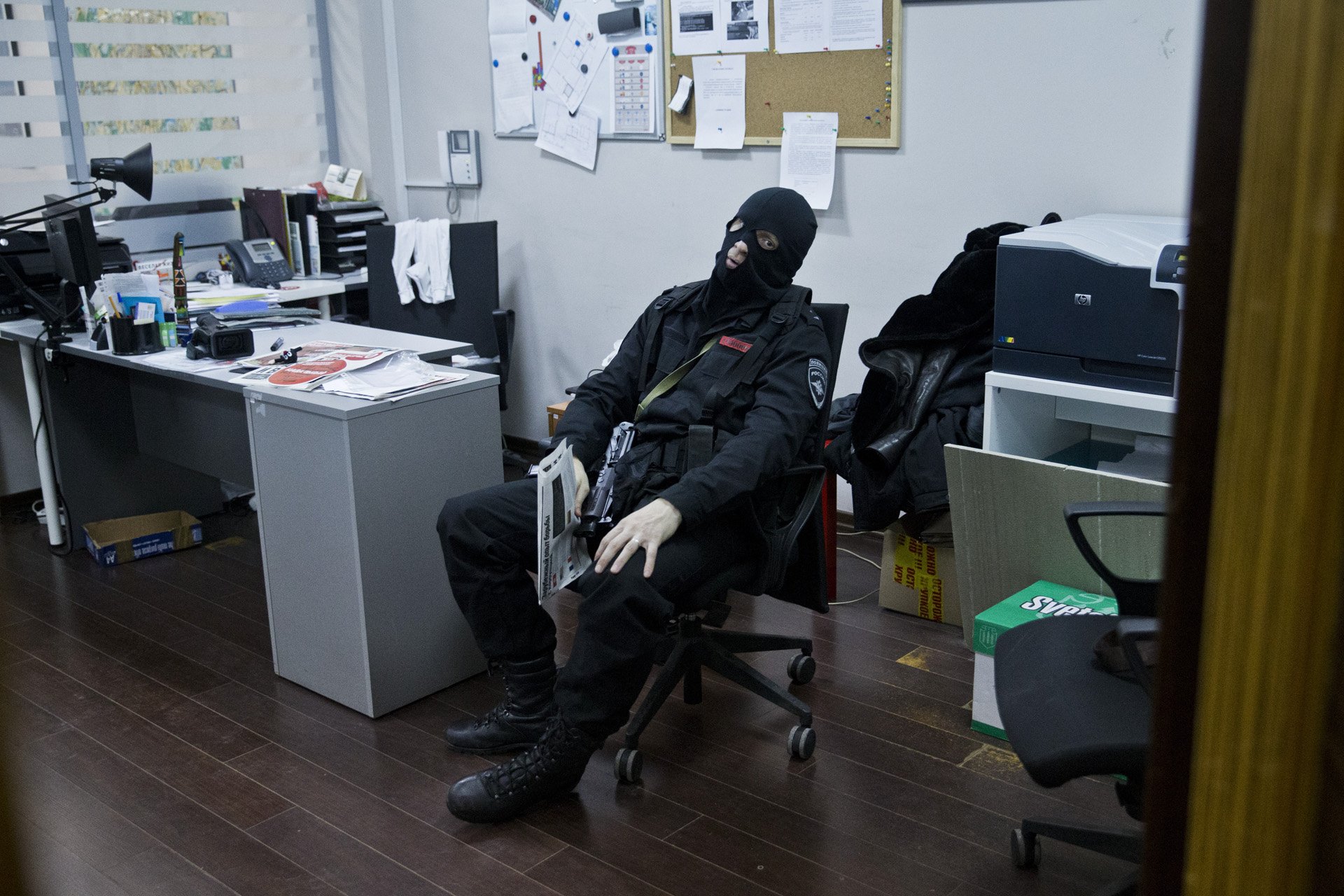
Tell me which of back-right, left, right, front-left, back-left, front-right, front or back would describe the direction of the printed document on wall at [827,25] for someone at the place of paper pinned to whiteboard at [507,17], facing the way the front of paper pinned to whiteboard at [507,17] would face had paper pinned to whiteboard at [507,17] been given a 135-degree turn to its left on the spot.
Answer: right

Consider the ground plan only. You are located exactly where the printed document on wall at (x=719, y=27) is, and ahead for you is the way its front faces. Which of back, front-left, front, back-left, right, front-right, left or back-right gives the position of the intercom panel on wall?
back-right

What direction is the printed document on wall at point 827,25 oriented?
toward the camera

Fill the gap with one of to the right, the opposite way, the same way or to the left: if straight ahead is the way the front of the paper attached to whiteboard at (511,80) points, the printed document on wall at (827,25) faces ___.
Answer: the same way

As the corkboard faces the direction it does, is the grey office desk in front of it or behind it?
in front

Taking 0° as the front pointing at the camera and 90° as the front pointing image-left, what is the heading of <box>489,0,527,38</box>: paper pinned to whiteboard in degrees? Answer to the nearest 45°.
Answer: approximately 0°

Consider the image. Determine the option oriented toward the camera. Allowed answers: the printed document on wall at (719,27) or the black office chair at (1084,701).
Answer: the printed document on wall

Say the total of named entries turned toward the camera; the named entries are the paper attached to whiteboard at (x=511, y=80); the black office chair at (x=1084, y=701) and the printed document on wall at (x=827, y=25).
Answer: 2

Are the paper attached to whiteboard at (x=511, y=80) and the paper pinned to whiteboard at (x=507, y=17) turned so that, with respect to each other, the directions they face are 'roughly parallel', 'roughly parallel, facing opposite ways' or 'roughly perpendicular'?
roughly parallel

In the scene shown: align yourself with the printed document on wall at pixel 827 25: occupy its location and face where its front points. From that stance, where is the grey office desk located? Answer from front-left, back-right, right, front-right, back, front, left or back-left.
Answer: front-right

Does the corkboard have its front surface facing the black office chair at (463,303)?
no

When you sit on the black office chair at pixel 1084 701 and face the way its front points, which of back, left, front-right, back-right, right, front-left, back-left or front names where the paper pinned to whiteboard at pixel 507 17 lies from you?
front-right

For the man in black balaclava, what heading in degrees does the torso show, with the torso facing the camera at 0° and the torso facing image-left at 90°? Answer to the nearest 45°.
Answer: approximately 45°

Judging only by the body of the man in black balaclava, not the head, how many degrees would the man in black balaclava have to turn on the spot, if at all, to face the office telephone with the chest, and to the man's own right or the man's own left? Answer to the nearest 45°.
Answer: approximately 90° to the man's own right

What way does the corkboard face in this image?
toward the camera

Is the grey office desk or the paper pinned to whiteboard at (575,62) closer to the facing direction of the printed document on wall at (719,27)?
the grey office desk

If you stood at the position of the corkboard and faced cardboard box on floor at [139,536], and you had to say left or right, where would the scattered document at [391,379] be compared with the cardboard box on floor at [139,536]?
left

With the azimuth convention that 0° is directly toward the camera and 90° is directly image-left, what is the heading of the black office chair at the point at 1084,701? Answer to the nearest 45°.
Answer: approximately 90°

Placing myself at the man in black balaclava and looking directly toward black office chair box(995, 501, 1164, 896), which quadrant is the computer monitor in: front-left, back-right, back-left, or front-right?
back-right

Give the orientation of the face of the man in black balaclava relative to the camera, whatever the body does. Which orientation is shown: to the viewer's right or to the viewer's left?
to the viewer's left
